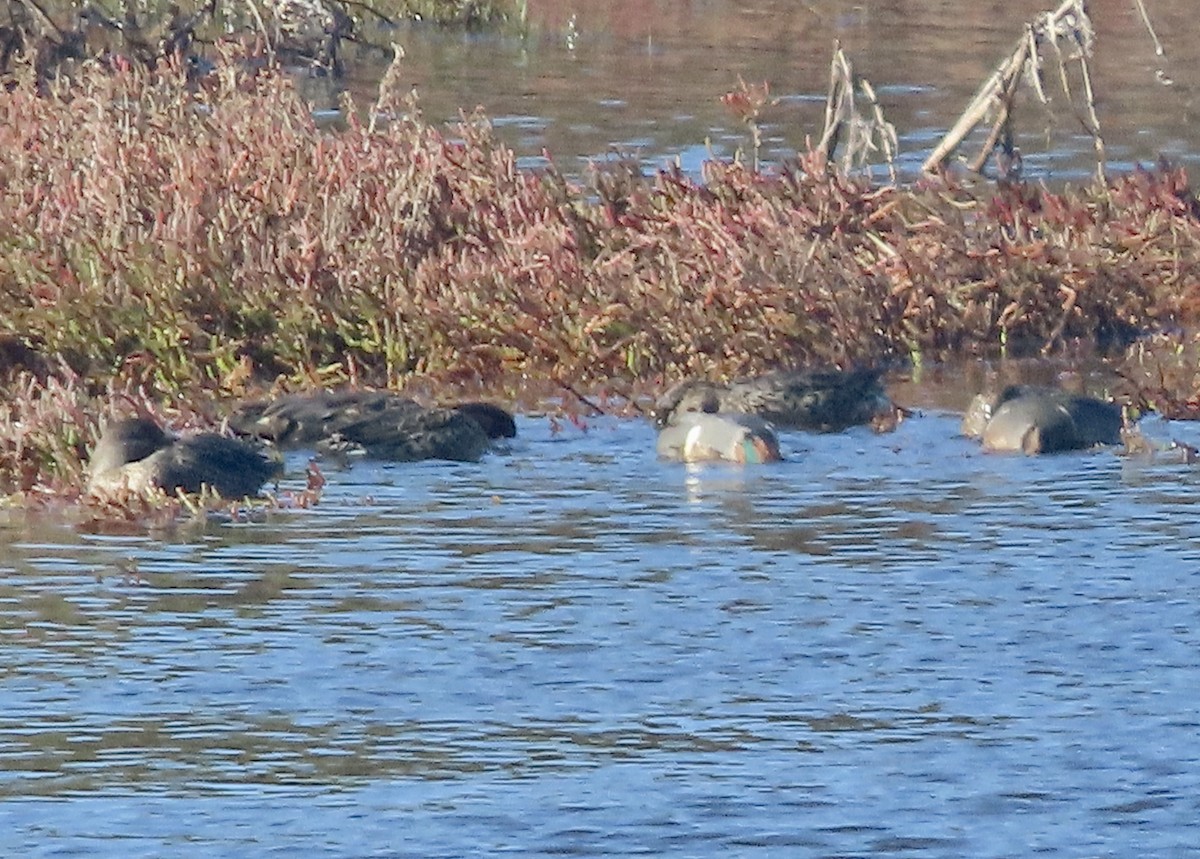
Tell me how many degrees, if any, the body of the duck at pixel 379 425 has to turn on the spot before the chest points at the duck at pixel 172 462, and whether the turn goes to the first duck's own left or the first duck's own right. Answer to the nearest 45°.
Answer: approximately 135° to the first duck's own right

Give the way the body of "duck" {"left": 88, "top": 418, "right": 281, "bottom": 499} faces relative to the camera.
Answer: to the viewer's left

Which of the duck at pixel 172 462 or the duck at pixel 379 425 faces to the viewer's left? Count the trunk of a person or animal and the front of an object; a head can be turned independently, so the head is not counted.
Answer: the duck at pixel 172 462

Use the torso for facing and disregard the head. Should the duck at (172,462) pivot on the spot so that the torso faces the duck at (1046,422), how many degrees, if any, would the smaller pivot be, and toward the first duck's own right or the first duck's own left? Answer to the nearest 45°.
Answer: approximately 180°

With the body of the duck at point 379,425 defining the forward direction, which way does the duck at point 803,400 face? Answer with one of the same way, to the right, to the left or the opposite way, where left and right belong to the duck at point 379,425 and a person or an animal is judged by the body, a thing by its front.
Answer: the opposite way

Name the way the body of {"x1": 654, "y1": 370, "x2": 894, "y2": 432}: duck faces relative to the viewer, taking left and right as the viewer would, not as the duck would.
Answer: facing to the left of the viewer

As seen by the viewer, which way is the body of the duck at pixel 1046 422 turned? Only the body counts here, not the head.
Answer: to the viewer's left

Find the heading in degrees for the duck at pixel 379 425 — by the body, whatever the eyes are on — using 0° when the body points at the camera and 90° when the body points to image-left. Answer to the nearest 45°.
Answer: approximately 270°

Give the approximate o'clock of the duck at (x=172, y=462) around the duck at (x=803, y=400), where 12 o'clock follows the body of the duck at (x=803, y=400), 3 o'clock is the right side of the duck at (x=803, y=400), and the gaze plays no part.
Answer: the duck at (x=172, y=462) is roughly at 11 o'clock from the duck at (x=803, y=400).

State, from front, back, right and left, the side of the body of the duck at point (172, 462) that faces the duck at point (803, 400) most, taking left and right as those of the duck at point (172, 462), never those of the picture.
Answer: back
